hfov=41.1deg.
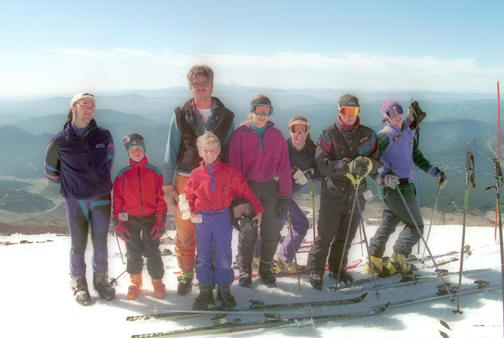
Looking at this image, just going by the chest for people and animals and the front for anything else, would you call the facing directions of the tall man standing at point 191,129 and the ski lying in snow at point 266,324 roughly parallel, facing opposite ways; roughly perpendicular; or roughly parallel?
roughly perpendicular

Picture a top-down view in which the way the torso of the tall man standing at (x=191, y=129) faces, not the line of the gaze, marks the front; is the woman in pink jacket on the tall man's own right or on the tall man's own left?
on the tall man's own left

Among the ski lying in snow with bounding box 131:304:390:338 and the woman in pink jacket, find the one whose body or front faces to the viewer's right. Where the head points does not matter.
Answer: the ski lying in snow

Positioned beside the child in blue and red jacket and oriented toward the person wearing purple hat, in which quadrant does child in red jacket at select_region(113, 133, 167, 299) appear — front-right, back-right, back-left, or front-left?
back-left

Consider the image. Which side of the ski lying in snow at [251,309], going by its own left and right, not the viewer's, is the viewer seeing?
right

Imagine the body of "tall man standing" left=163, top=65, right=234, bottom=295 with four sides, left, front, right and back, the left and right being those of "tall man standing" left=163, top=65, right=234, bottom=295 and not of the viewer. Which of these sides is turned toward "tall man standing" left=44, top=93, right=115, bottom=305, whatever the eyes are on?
right

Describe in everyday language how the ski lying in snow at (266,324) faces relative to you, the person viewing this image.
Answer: facing to the right of the viewer
